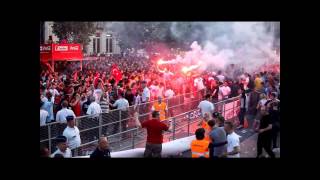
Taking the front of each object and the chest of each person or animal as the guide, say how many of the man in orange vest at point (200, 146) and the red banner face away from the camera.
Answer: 1

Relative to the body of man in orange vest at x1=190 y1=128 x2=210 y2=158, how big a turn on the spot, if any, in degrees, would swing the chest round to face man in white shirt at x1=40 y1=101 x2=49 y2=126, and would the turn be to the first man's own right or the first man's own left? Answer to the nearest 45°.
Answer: approximately 90° to the first man's own left

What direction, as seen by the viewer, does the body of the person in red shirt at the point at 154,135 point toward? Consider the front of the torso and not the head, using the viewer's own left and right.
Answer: facing away from the viewer

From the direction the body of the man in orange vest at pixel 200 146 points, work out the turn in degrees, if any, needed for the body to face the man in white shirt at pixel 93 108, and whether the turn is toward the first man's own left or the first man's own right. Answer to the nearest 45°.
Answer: approximately 90° to the first man's own left

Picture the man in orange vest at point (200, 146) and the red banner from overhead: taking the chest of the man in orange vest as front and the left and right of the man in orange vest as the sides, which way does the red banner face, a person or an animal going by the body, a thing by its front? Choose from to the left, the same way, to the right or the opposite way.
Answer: the opposite way

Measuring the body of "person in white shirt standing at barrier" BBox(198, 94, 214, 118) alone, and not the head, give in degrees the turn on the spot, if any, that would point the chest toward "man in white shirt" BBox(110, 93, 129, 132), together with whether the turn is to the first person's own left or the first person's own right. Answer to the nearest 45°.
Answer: approximately 90° to the first person's own left

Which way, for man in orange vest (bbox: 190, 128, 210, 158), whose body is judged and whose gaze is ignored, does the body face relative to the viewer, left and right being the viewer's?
facing away from the viewer

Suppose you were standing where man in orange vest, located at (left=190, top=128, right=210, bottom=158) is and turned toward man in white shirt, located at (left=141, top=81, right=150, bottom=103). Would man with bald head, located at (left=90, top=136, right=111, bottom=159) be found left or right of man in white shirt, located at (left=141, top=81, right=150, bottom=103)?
left

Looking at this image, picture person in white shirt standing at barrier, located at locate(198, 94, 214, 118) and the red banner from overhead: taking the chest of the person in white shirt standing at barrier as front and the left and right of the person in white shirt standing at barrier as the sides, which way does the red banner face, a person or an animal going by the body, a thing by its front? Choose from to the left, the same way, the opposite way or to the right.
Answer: the opposite way
